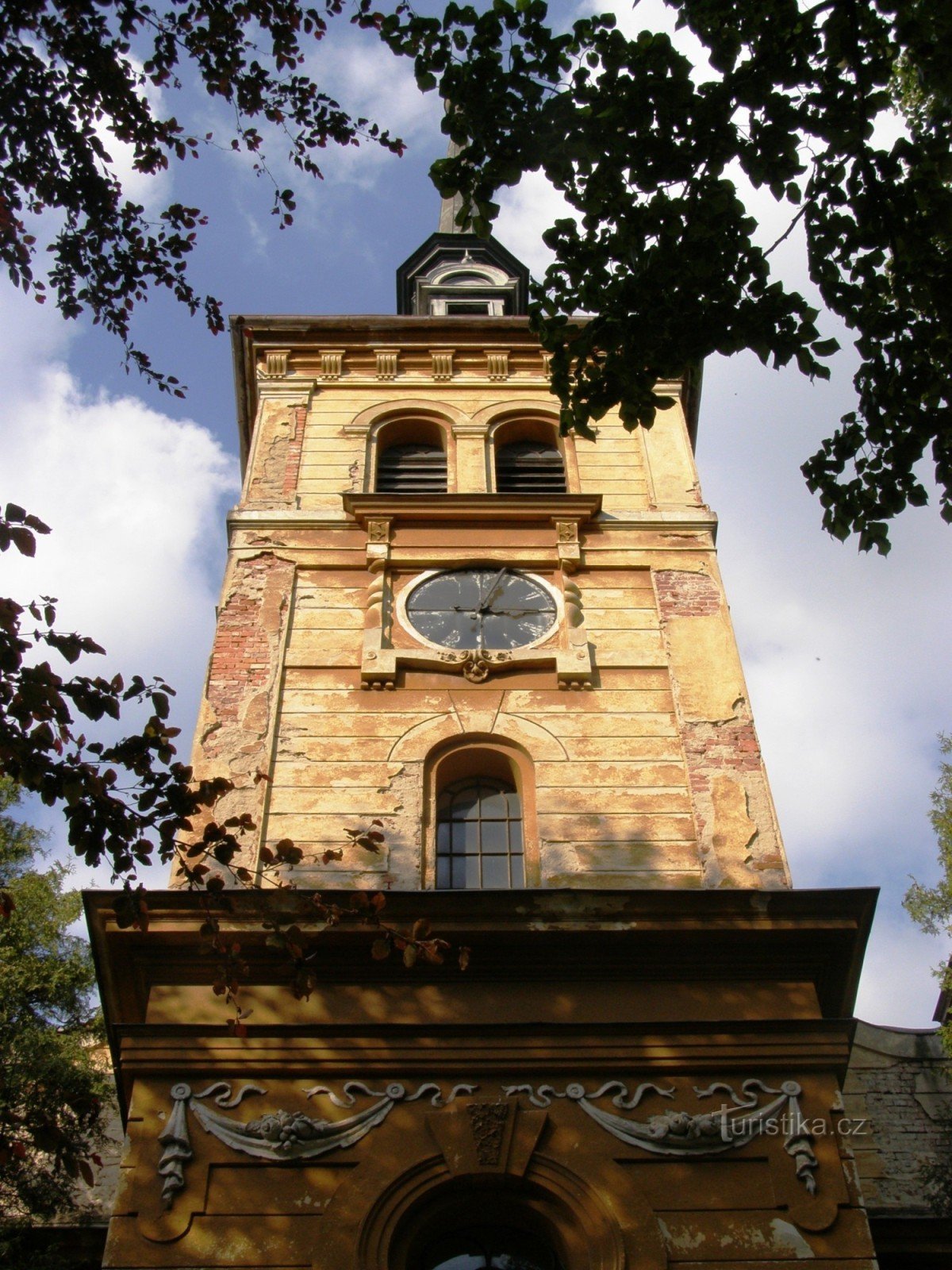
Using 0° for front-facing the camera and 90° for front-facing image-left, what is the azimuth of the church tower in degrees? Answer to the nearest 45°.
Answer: approximately 0°

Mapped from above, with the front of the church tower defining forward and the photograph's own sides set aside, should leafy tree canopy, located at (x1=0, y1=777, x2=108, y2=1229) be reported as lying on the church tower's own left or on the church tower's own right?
on the church tower's own right
